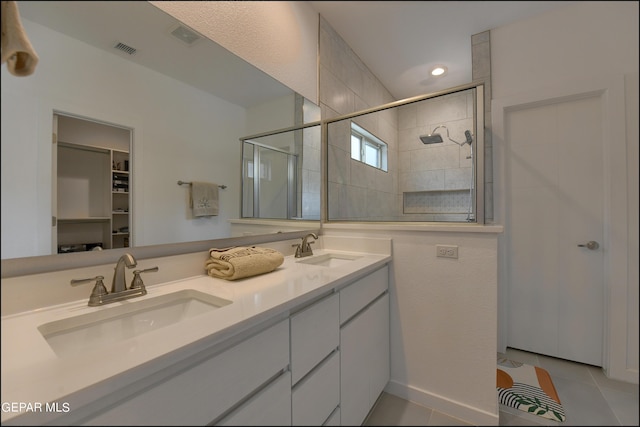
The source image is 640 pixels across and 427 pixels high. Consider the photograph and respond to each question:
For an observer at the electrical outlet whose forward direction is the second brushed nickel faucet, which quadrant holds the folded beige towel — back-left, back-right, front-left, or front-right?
front-left

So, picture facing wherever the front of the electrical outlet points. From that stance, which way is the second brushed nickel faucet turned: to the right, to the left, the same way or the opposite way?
to the left

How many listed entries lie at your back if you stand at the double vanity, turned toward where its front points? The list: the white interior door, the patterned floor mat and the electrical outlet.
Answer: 0

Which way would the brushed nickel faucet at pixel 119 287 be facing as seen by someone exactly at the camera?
facing the viewer and to the right of the viewer

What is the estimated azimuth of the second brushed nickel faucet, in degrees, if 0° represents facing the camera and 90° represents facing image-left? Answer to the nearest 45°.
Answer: approximately 315°

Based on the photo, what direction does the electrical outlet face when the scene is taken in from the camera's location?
facing the viewer

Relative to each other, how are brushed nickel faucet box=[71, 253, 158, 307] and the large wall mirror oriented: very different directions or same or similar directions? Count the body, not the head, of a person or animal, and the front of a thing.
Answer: same or similar directions

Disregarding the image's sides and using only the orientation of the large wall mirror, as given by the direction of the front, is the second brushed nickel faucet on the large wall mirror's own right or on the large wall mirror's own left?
on the large wall mirror's own left

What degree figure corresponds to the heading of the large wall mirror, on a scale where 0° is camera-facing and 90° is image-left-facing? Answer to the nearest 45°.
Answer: approximately 315°

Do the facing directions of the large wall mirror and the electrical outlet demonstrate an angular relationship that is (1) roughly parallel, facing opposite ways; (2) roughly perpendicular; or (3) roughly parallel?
roughly perpendicular

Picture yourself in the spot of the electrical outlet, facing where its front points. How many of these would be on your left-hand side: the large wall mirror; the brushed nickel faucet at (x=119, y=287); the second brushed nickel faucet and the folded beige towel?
0

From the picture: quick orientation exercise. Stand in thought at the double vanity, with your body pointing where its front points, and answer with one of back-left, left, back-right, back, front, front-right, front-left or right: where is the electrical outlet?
front-left

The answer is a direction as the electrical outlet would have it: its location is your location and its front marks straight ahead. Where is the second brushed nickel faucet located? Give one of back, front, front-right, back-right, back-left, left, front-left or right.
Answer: right

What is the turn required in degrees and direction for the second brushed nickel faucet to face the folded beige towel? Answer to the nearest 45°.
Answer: approximately 90° to its right

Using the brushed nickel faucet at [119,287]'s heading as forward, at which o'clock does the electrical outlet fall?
The electrical outlet is roughly at 11 o'clock from the brushed nickel faucet.

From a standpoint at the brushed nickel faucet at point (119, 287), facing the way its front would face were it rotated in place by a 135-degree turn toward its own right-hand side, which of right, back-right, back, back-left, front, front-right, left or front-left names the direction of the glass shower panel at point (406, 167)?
back
